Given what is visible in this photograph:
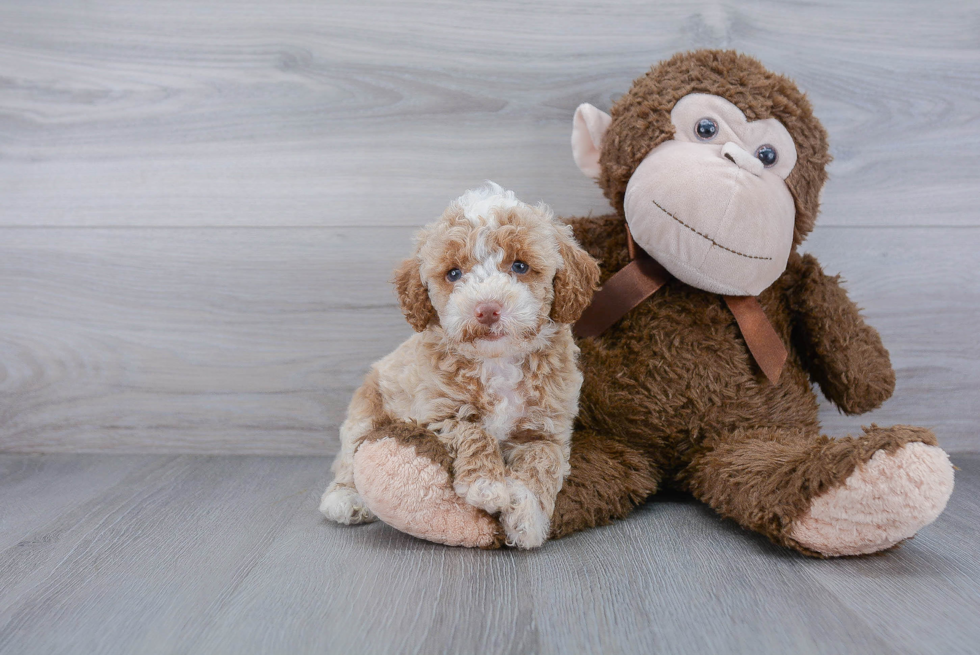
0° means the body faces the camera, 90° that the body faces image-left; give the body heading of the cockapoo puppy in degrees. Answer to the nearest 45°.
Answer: approximately 315°

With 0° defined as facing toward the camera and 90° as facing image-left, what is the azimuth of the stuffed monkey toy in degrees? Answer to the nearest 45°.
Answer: approximately 0°
